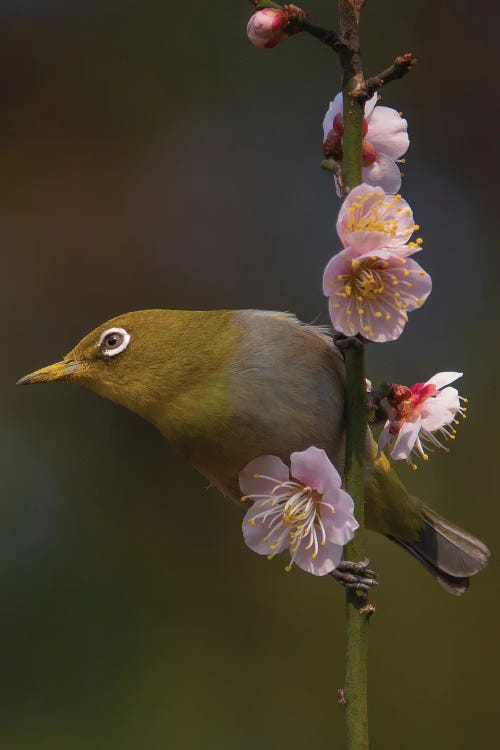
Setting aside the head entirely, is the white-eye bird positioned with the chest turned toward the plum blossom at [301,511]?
no

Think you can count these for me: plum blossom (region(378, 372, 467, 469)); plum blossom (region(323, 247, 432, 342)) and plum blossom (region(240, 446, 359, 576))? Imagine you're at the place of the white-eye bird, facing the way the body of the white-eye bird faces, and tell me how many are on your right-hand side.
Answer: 0

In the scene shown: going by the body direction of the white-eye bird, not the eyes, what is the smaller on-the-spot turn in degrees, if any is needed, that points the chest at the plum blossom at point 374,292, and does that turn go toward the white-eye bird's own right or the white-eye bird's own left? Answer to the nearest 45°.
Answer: approximately 135° to the white-eye bird's own left

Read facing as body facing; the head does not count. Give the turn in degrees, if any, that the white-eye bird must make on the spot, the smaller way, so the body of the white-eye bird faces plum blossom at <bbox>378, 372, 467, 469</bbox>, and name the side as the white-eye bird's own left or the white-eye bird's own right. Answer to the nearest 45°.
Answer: approximately 135° to the white-eye bird's own left

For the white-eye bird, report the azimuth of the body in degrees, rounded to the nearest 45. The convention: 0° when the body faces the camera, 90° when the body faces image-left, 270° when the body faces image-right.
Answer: approximately 90°
